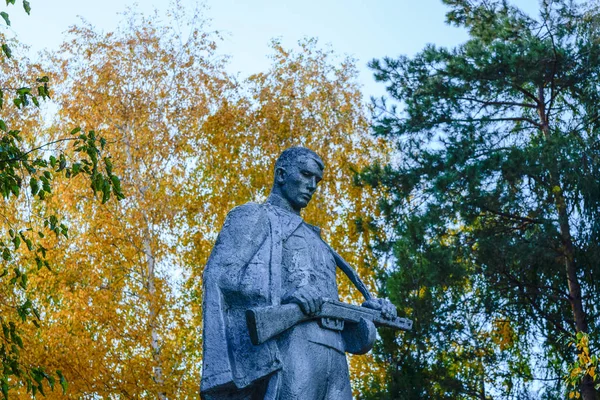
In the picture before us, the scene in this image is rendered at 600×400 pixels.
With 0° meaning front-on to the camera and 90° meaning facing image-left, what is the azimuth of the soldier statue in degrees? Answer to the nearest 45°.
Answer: approximately 315°

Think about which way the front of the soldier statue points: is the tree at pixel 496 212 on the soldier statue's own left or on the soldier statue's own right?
on the soldier statue's own left

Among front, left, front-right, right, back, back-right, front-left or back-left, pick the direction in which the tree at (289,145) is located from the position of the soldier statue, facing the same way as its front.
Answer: back-left
